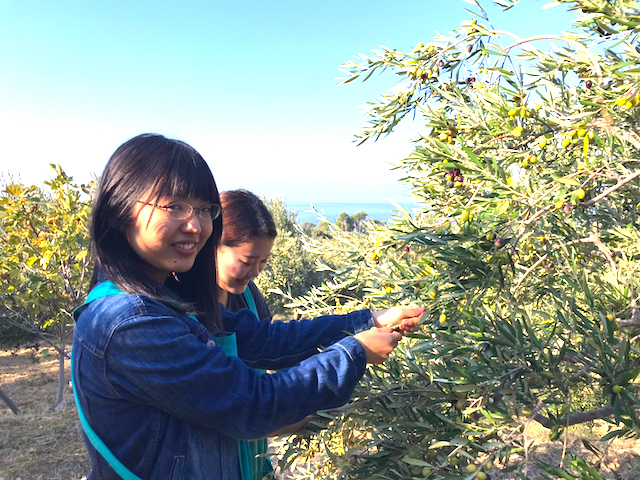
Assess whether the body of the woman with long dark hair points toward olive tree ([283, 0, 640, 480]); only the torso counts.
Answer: yes

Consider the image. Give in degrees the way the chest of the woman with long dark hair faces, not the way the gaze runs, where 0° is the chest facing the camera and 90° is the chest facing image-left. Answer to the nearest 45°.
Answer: approximately 270°
